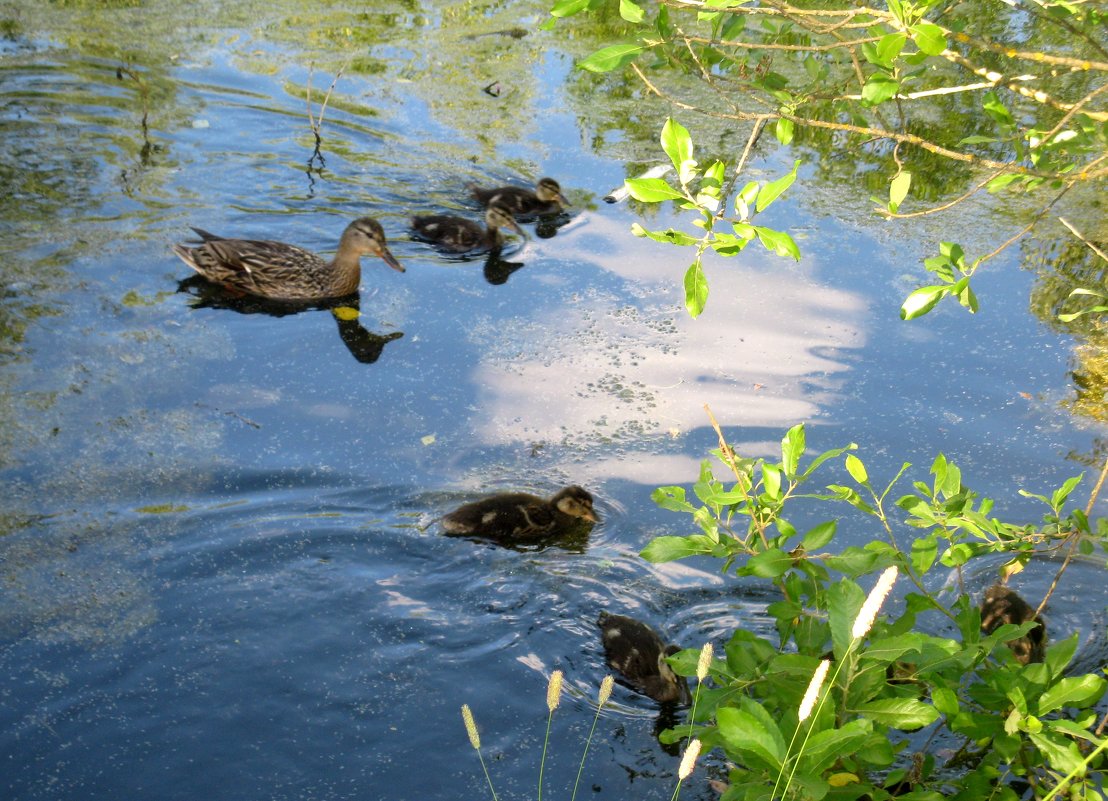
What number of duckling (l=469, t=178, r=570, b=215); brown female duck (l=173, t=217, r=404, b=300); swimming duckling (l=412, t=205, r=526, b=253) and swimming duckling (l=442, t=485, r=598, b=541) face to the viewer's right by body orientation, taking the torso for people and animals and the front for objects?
4

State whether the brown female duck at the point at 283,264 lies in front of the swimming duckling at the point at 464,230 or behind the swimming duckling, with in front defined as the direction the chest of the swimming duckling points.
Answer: behind

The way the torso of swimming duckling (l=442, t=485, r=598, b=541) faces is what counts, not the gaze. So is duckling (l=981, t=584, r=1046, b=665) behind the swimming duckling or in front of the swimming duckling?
in front

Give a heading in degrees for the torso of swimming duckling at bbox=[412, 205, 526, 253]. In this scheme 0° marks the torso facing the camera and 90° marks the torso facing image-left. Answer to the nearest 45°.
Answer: approximately 270°

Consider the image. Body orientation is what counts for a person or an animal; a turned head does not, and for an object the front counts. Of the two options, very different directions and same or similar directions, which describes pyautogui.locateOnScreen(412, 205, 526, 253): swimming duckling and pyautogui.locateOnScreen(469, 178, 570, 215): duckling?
same or similar directions

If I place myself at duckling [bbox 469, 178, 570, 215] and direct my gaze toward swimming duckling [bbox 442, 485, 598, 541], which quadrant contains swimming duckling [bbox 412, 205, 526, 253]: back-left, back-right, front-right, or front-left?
front-right

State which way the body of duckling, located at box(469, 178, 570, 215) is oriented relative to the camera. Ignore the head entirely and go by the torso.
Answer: to the viewer's right

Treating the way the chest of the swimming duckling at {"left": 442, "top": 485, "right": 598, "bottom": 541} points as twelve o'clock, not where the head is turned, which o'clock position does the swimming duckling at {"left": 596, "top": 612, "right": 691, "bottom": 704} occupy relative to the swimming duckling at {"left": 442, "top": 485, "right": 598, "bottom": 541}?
the swimming duckling at {"left": 596, "top": 612, "right": 691, "bottom": 704} is roughly at 2 o'clock from the swimming duckling at {"left": 442, "top": 485, "right": 598, "bottom": 541}.

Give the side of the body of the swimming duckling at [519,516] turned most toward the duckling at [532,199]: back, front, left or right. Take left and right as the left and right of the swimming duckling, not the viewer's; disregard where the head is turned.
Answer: left

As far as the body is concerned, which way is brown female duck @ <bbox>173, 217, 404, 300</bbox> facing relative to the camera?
to the viewer's right

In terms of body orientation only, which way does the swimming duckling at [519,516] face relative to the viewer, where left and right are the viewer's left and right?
facing to the right of the viewer

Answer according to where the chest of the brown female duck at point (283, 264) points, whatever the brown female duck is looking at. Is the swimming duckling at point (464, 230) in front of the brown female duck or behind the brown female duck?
in front
